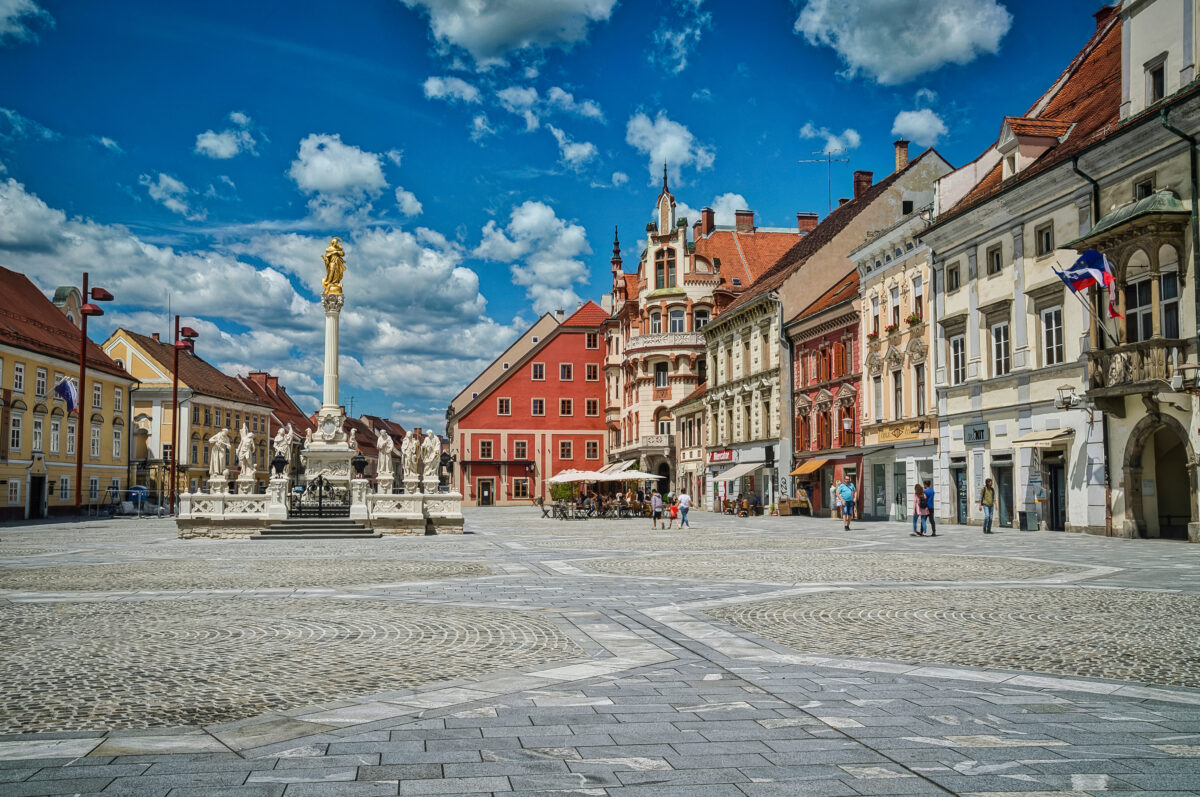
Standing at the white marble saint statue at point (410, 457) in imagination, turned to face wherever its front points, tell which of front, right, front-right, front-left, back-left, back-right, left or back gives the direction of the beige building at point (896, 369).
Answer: left

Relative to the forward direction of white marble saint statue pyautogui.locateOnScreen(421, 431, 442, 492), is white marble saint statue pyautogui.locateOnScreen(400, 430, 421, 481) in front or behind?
behind

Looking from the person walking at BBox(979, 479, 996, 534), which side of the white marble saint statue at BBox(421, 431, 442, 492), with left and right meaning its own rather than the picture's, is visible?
left

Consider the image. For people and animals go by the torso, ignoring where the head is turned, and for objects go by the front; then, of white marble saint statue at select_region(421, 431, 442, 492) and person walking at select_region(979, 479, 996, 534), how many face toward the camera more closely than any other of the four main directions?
2

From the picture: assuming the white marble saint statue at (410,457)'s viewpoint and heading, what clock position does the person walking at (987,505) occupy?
The person walking is roughly at 10 o'clock from the white marble saint statue.

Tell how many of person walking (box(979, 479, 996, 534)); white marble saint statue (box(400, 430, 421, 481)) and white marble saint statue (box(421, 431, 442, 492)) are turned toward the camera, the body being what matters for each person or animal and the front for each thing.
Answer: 3

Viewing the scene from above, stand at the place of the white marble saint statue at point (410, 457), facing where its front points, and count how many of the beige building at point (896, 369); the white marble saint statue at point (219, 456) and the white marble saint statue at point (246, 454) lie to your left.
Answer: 1

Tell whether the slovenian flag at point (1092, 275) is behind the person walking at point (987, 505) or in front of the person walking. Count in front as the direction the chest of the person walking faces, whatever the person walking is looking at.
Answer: in front

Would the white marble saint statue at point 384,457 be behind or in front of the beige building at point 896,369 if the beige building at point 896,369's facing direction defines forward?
in front

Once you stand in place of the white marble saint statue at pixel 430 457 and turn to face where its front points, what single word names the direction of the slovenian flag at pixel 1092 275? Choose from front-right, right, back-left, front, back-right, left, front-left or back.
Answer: front-left

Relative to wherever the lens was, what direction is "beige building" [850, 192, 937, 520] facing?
facing the viewer and to the left of the viewer

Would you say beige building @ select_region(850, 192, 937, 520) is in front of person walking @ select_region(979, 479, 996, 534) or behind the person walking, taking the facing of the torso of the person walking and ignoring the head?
behind

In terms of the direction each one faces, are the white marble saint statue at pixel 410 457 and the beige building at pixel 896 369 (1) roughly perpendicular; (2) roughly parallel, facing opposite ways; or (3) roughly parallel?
roughly perpendicular

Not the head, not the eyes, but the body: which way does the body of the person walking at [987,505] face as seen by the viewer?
toward the camera

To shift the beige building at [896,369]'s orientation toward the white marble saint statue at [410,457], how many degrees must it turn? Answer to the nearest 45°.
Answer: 0° — it already faces it

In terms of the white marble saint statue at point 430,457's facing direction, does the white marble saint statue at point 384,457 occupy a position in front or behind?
behind

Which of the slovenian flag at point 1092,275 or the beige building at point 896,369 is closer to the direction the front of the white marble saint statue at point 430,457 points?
the slovenian flag

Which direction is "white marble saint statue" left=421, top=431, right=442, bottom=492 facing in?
toward the camera
